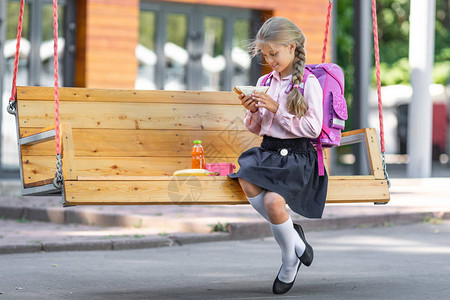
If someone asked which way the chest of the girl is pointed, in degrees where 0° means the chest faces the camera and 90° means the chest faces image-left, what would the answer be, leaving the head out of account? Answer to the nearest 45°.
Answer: approximately 45°

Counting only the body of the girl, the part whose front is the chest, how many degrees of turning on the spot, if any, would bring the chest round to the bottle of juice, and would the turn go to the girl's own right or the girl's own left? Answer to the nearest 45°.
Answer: approximately 90° to the girl's own right

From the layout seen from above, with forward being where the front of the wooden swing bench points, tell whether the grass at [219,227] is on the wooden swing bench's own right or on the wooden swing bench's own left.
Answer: on the wooden swing bench's own left

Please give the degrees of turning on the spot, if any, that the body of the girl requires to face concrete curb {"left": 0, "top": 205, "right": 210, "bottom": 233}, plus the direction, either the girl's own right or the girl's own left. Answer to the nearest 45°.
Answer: approximately 90° to the girl's own right

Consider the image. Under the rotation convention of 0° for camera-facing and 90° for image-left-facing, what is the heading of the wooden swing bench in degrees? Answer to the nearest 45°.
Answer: approximately 315°
